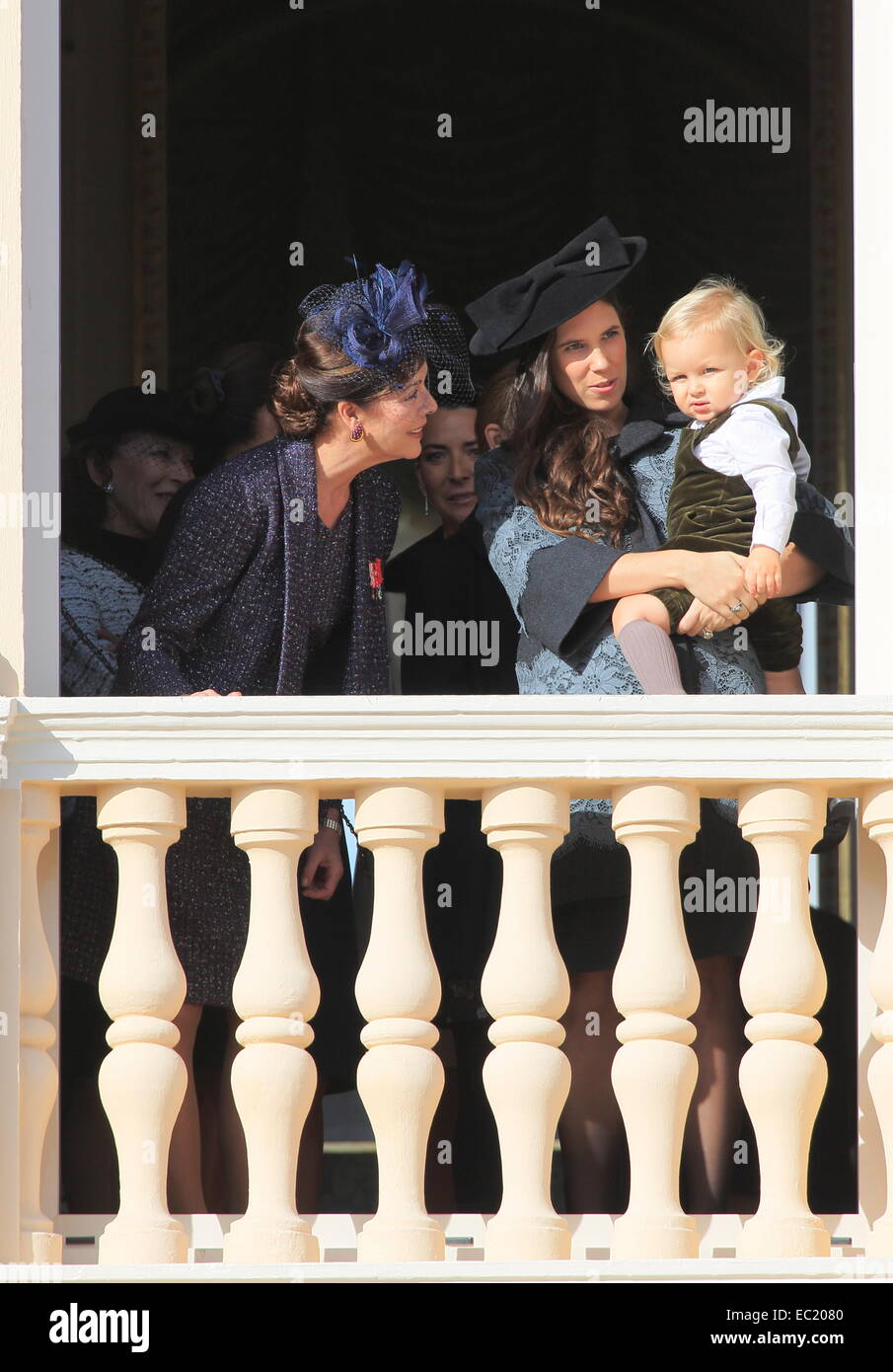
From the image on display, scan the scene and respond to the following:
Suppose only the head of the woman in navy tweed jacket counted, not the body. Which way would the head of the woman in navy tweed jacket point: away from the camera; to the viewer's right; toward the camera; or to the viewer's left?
to the viewer's right

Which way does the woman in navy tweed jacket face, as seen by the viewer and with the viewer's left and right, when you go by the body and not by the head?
facing the viewer and to the right of the viewer
